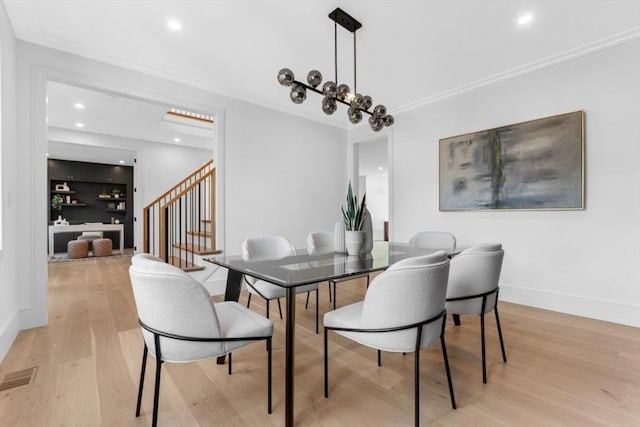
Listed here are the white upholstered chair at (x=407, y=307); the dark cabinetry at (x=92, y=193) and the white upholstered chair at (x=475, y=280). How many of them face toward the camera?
1

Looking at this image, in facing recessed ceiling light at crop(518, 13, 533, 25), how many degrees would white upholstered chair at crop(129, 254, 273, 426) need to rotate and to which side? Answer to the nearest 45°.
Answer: approximately 45° to its right

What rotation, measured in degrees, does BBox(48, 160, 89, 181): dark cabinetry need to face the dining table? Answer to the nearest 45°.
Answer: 0° — it already faces it

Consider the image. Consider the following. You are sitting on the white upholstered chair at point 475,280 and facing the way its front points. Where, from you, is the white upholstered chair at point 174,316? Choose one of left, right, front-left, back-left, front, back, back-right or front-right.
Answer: left

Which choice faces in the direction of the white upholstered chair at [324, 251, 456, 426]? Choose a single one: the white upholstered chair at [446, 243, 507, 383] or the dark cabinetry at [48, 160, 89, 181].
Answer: the dark cabinetry

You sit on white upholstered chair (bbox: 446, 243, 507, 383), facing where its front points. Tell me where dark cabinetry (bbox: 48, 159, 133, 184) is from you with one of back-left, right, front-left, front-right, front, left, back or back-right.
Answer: front-left

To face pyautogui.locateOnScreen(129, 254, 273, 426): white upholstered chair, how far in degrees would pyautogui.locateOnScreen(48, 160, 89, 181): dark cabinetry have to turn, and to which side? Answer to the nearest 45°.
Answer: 0° — it already faces it

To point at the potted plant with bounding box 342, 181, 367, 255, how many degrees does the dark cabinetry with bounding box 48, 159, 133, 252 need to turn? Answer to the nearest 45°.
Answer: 0° — it already faces it

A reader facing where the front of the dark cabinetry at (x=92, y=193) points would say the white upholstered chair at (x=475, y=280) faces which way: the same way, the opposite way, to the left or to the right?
the opposite way

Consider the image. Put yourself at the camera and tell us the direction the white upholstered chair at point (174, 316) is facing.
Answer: facing away from the viewer and to the right of the viewer

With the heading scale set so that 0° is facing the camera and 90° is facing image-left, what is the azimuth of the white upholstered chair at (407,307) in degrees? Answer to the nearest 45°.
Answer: approximately 135°

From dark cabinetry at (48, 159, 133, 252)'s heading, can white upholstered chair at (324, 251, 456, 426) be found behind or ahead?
ahead

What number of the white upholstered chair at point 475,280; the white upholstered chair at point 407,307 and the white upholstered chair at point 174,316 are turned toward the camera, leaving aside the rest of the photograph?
0

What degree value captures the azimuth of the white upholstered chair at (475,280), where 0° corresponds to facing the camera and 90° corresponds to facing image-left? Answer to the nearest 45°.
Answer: approximately 135°

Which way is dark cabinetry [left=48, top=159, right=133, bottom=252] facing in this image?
toward the camera
